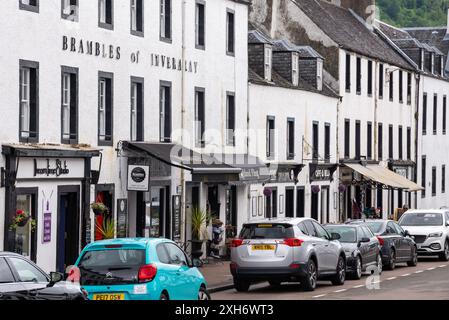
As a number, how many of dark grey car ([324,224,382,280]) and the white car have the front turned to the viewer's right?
0

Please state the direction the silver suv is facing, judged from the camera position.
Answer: facing away from the viewer and to the right of the viewer

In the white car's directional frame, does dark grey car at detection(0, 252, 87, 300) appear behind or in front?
in front

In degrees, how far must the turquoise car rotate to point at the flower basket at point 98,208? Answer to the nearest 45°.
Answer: approximately 45° to its left

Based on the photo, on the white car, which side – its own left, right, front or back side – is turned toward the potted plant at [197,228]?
front

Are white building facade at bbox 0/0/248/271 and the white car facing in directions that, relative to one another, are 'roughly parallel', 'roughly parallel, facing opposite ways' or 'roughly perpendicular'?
roughly perpendicular
